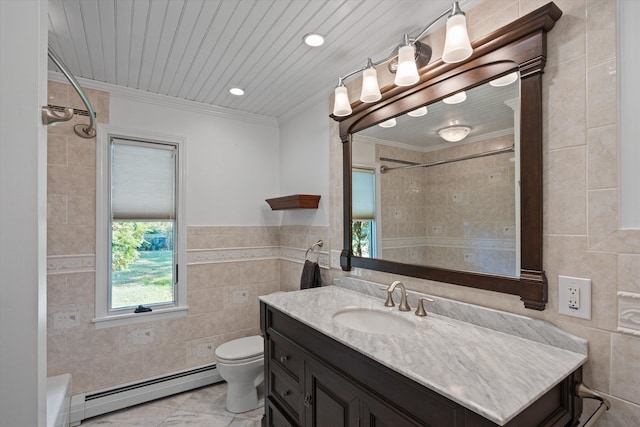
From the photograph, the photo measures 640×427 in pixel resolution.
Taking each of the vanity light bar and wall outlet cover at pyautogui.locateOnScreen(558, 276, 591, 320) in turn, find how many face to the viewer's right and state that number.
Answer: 0

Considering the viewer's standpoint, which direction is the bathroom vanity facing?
facing the viewer and to the left of the viewer

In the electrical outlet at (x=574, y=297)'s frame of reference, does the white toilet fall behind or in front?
in front

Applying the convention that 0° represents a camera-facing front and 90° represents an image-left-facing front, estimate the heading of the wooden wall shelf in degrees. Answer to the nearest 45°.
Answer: approximately 45°

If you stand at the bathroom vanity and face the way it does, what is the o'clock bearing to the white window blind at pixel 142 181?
The white window blind is roughly at 2 o'clock from the bathroom vanity.

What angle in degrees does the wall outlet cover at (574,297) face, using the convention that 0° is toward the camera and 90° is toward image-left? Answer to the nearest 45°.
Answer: approximately 45°

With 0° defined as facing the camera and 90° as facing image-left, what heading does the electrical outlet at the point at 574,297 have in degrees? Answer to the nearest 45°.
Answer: approximately 45°
